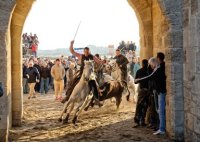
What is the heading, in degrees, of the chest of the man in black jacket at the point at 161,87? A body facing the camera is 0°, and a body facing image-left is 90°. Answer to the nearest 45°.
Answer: approximately 90°

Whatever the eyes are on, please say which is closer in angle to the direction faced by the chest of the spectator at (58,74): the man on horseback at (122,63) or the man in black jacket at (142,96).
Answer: the man in black jacket

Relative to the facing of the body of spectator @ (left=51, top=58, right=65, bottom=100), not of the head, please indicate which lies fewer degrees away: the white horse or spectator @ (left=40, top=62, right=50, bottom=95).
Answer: the white horse

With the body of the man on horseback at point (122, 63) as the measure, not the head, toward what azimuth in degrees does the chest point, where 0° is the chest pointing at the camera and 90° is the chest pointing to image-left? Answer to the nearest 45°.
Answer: approximately 45°

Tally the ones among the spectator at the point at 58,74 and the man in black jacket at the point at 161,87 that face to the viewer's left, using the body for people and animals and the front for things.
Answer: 1

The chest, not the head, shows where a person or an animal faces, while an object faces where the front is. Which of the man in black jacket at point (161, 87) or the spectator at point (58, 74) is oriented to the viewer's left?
the man in black jacket
